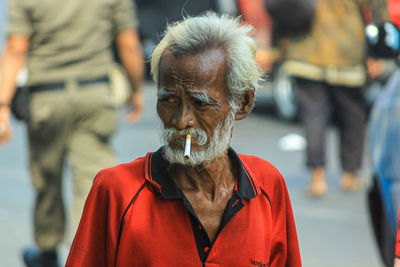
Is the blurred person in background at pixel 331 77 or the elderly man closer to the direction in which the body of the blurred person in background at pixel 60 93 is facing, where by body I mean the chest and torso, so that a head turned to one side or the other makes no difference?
the blurred person in background

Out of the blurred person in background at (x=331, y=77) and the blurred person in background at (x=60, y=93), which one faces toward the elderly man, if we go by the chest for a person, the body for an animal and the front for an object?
the blurred person in background at (x=331, y=77)

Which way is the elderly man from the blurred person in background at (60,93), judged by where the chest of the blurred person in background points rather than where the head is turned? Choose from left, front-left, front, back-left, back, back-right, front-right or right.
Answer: back

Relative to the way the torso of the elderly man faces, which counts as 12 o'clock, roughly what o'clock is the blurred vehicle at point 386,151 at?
The blurred vehicle is roughly at 7 o'clock from the elderly man.

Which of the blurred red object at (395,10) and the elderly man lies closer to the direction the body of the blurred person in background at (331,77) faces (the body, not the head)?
the elderly man

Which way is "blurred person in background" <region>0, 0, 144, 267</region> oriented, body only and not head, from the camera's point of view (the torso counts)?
away from the camera

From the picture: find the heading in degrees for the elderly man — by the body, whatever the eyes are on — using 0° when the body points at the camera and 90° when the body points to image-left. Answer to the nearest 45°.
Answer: approximately 0°

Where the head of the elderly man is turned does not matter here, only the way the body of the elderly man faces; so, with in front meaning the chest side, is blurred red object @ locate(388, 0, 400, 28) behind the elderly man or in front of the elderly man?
behind

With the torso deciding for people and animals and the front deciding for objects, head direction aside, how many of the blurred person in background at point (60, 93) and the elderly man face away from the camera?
1

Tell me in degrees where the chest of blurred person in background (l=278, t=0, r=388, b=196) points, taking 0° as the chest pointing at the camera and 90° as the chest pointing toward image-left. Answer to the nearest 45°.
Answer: approximately 0°
